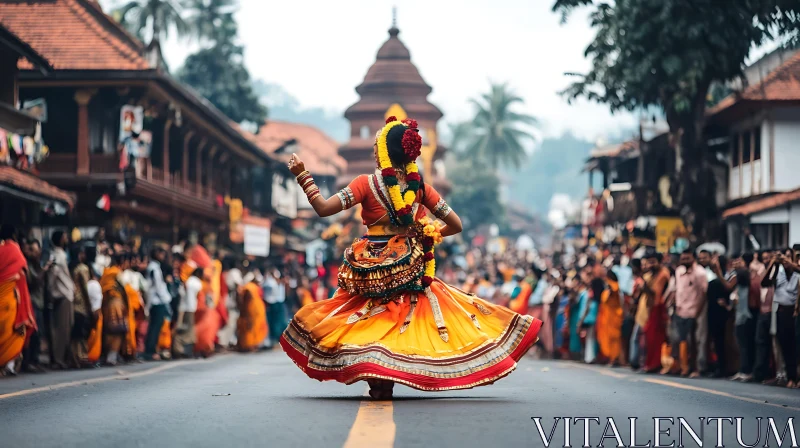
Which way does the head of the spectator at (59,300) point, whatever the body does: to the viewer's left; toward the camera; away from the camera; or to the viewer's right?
to the viewer's right

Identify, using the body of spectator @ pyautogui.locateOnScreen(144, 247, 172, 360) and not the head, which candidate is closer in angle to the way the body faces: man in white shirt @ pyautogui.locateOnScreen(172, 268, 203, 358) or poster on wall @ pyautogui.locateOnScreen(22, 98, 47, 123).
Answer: the man in white shirt

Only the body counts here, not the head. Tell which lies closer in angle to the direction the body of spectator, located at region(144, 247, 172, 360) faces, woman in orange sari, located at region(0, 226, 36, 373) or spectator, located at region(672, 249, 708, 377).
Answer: the spectator

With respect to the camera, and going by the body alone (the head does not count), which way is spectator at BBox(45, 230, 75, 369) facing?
to the viewer's right

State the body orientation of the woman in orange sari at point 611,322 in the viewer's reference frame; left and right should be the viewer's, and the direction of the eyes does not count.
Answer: facing to the left of the viewer

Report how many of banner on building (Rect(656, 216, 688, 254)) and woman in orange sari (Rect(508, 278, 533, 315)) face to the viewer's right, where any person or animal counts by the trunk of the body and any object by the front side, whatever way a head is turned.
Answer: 0

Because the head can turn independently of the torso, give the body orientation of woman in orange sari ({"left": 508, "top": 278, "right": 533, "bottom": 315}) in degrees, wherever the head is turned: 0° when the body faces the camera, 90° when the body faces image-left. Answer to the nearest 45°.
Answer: approximately 45°

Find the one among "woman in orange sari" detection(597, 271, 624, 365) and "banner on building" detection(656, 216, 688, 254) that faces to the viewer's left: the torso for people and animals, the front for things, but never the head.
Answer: the woman in orange sari

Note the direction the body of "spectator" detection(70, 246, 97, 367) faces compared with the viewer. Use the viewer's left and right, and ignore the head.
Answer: facing to the right of the viewer

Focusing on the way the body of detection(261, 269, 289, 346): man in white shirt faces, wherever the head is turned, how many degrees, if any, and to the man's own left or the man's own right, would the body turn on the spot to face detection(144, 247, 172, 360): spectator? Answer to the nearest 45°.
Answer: approximately 45° to the man's own right

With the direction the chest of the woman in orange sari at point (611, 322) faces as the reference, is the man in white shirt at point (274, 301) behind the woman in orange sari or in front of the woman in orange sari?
in front

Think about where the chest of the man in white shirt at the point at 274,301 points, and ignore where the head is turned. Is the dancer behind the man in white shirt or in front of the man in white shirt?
in front
